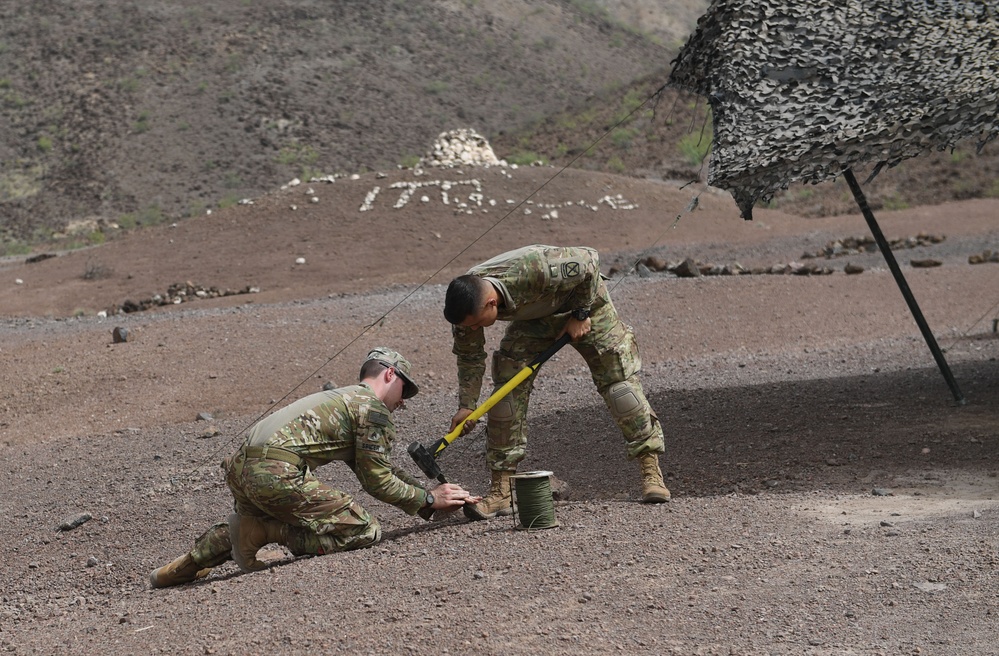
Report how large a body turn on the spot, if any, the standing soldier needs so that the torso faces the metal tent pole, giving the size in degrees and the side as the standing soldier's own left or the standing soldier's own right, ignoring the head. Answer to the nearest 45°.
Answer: approximately 180°

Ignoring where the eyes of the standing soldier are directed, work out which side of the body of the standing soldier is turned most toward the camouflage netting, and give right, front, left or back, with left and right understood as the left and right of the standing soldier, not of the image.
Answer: back

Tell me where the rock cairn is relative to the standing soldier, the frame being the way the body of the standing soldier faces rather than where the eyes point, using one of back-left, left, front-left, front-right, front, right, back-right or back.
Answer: back-right

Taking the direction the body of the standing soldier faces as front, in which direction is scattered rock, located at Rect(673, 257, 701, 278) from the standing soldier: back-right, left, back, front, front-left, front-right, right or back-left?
back-right

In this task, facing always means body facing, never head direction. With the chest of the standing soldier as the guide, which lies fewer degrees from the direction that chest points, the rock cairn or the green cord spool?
the green cord spool

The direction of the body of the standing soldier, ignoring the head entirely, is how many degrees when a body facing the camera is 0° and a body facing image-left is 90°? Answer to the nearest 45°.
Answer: approximately 45°

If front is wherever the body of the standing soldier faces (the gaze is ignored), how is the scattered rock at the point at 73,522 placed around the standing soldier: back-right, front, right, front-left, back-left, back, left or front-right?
front-right
